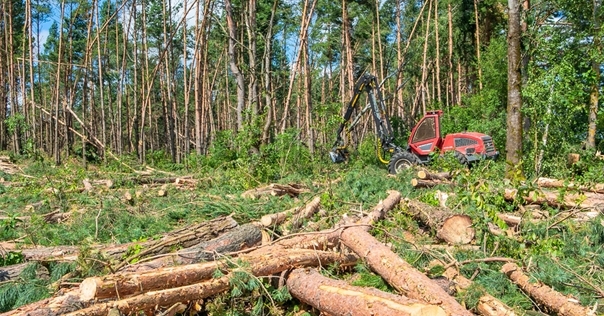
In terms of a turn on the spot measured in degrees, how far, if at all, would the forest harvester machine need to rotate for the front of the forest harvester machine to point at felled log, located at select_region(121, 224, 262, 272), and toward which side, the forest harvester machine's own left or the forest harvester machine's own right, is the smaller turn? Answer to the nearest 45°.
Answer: approximately 90° to the forest harvester machine's own left

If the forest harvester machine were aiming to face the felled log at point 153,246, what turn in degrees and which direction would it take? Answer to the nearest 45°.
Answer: approximately 90° to its left

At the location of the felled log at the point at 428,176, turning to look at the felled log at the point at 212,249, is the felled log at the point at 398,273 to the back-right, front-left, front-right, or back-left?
front-left

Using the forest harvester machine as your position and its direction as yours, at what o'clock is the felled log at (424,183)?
The felled log is roughly at 9 o'clock from the forest harvester machine.

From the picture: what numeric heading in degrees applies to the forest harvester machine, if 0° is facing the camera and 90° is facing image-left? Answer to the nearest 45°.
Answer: approximately 90°

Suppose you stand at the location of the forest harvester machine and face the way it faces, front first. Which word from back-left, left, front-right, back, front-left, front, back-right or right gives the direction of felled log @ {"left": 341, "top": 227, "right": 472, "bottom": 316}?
left

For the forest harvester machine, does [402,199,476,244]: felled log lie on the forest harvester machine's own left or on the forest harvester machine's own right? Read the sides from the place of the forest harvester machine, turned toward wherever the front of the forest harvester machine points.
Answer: on the forest harvester machine's own left

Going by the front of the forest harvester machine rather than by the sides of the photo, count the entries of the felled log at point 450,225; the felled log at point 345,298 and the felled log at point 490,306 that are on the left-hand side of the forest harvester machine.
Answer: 3

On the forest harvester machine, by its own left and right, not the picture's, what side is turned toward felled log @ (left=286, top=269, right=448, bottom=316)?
left

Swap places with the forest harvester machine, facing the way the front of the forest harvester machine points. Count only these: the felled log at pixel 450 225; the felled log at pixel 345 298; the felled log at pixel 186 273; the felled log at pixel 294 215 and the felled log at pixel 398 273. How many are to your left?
5

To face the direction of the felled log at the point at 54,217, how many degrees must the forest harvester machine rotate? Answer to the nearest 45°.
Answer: approximately 45° to its left

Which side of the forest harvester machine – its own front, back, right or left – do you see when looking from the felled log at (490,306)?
left

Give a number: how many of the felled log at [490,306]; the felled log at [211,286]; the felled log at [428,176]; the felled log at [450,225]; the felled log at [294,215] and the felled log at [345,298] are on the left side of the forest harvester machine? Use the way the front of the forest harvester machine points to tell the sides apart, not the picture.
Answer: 6
